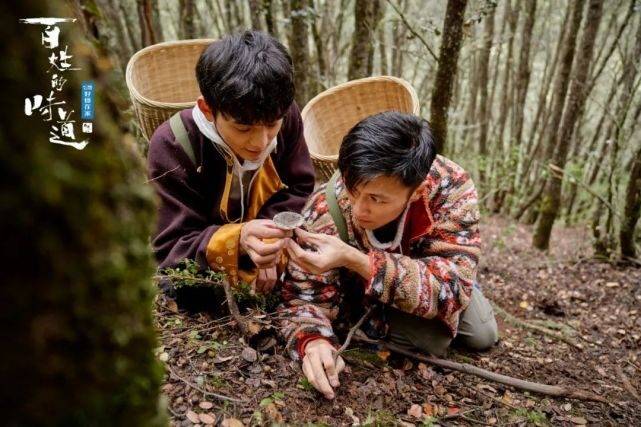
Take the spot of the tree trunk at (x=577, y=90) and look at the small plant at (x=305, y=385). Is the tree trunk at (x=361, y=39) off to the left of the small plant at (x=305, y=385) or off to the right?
right

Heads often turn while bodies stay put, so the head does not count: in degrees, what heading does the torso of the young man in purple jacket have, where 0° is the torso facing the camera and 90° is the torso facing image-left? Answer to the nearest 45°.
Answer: approximately 315°

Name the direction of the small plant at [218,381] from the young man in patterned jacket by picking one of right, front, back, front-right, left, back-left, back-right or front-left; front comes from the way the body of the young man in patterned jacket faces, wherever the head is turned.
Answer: front

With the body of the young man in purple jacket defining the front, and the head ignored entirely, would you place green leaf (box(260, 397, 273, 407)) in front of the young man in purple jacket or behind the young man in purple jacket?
in front

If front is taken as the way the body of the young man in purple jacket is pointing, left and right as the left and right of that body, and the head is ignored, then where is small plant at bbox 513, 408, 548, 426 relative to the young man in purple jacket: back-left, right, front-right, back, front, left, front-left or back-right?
front

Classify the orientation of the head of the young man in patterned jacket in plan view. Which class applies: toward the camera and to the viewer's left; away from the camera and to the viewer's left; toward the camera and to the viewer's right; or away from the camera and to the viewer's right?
toward the camera and to the viewer's left

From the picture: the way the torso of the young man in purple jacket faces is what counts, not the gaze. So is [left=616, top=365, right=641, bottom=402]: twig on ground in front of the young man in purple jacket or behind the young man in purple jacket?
in front

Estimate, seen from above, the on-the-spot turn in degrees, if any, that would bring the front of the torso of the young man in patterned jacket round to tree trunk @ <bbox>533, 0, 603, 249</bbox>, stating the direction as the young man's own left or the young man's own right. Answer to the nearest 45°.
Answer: approximately 180°

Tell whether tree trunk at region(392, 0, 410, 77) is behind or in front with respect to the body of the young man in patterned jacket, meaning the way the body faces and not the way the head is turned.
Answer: behind

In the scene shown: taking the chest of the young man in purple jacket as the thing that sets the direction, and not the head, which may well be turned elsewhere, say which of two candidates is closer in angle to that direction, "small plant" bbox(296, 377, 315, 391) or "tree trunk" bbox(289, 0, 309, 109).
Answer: the small plant

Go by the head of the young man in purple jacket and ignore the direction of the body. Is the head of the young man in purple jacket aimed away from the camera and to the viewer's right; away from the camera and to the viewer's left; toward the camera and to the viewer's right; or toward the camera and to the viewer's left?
toward the camera and to the viewer's right

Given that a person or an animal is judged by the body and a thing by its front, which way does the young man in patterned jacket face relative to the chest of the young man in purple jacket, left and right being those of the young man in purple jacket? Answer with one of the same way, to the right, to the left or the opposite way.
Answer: to the right

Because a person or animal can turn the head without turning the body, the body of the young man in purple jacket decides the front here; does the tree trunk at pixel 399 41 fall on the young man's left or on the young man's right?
on the young man's left

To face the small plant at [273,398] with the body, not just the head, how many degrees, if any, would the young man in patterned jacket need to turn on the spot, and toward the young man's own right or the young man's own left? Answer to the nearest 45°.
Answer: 0° — they already face it

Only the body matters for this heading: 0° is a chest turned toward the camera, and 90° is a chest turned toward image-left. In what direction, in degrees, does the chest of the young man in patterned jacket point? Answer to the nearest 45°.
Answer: approximately 45°

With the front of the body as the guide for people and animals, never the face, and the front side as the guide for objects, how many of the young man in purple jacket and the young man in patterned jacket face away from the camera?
0
